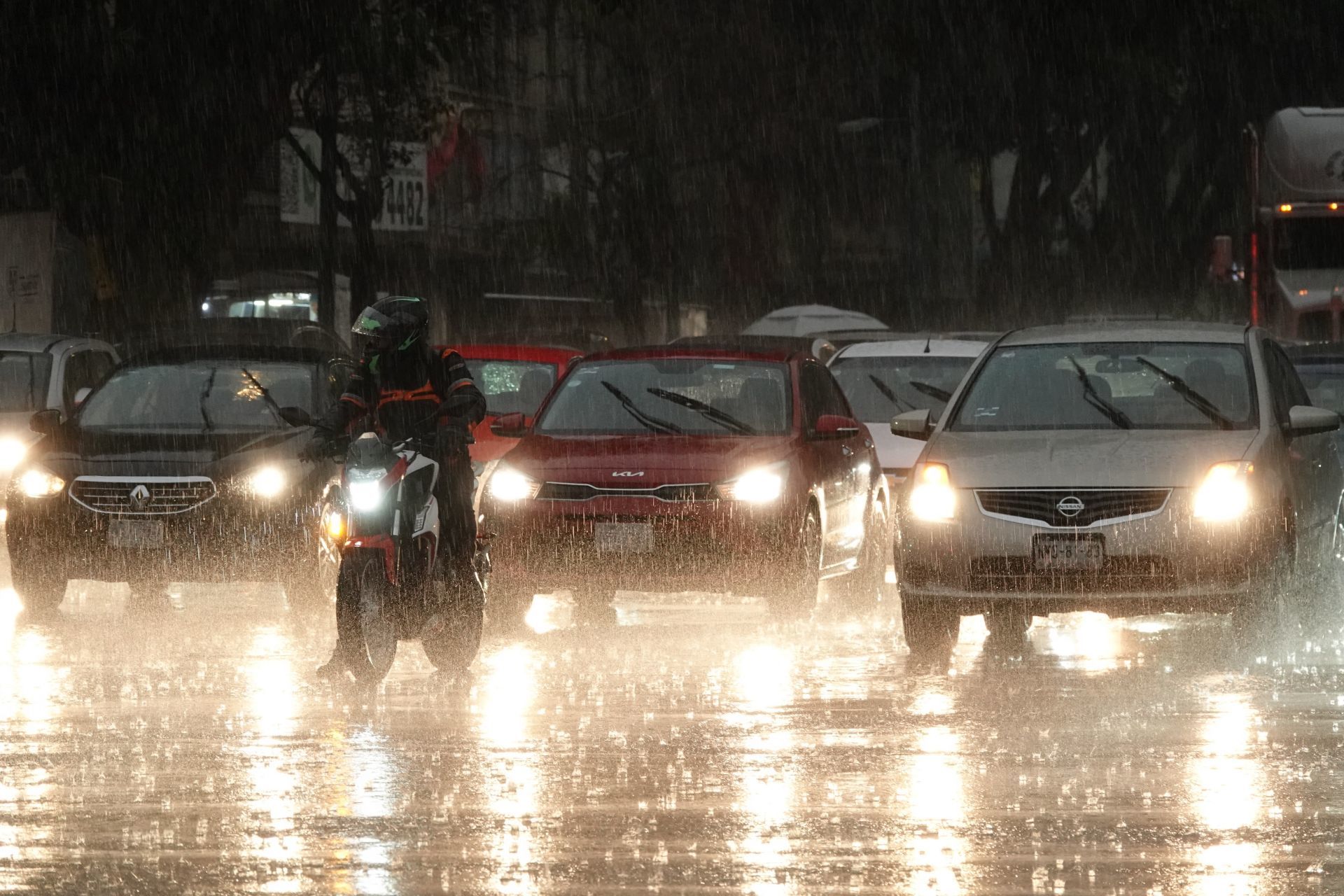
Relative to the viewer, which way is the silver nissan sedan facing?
toward the camera

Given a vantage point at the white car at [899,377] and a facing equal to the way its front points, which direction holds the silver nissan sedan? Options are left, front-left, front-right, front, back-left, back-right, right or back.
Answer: front

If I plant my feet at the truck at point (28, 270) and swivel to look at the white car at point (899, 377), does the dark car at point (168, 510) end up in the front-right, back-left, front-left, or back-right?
front-right

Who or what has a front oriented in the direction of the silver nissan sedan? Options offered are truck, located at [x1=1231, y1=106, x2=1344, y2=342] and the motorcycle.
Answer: the truck

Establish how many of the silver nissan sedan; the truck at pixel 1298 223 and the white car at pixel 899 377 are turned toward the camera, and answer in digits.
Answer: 3

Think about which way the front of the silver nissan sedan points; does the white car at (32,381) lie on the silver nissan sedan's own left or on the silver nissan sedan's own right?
on the silver nissan sedan's own right

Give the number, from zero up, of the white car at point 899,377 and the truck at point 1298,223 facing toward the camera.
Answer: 2

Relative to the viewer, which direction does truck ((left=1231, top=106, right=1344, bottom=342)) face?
toward the camera

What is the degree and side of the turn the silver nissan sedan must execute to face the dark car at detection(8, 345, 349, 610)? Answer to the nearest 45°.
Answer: approximately 90° to its right

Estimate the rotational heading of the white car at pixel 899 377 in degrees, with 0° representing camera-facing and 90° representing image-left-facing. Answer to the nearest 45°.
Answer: approximately 0°

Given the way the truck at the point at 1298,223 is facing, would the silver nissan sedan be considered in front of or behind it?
in front

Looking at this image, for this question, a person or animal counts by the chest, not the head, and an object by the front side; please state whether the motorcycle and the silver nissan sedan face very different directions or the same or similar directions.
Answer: same or similar directions

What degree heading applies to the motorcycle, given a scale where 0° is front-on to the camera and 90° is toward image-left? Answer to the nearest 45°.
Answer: approximately 45°

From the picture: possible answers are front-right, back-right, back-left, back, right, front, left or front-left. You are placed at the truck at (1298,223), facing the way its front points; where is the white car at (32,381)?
front-right
